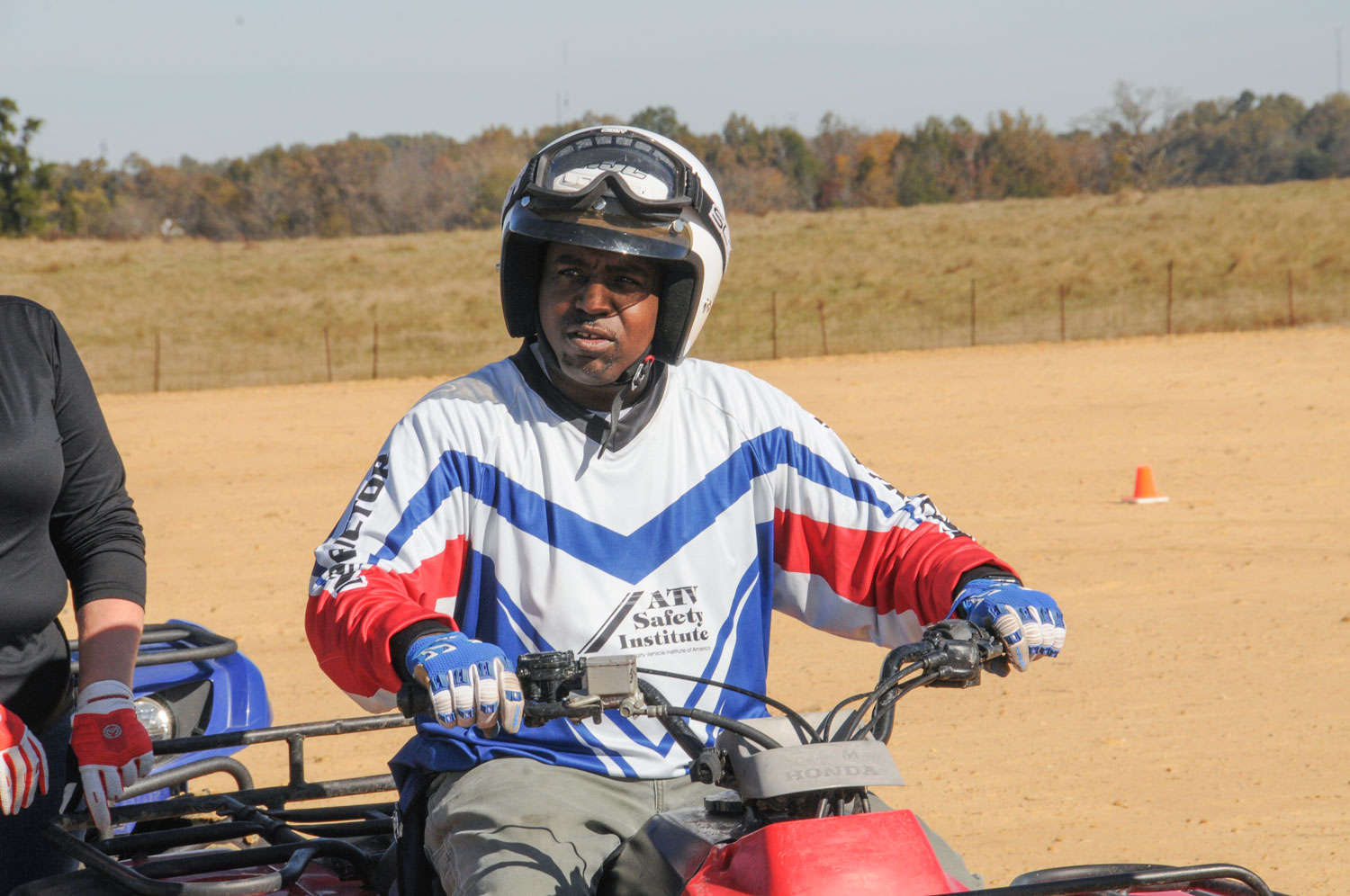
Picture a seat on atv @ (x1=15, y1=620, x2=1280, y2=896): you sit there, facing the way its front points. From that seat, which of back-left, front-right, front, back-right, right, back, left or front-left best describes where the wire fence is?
back-left

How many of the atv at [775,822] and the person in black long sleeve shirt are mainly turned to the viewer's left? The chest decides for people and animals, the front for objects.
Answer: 0

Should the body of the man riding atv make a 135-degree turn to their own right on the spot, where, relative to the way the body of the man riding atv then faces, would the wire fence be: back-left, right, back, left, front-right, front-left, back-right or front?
right

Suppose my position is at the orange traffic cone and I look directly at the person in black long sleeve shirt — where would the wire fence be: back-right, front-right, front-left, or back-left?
back-right

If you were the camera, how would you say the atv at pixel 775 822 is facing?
facing the viewer and to the right of the viewer

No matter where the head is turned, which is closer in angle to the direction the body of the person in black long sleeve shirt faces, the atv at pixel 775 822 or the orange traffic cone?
the atv

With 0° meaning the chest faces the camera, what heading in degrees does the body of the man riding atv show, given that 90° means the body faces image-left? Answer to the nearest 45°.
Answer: approximately 315°

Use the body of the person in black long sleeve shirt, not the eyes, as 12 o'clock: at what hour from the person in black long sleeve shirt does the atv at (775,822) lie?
The atv is roughly at 11 o'clock from the person in black long sleeve shirt.
